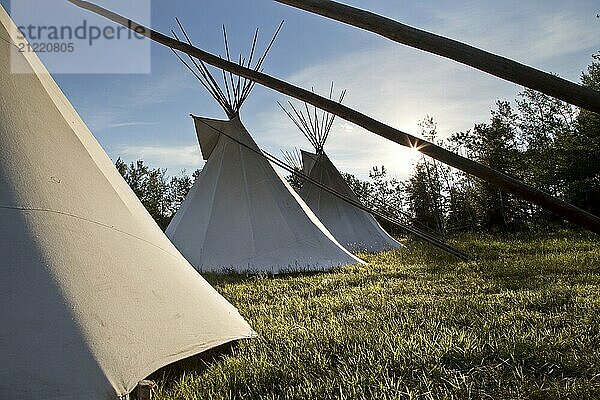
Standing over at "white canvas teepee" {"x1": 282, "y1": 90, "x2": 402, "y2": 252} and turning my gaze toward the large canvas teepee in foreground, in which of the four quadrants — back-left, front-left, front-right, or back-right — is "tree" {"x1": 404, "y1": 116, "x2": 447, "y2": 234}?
back-left

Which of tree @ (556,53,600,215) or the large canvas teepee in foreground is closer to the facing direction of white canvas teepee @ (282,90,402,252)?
the large canvas teepee in foreground

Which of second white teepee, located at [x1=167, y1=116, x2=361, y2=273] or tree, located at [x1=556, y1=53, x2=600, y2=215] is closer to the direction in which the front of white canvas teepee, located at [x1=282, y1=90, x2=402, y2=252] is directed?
the second white teepee
